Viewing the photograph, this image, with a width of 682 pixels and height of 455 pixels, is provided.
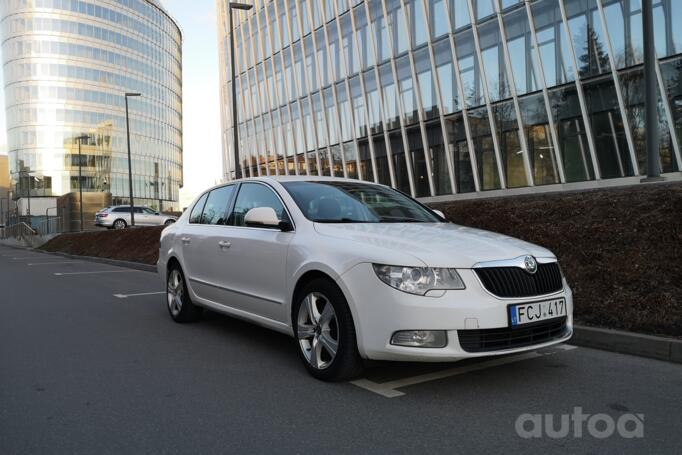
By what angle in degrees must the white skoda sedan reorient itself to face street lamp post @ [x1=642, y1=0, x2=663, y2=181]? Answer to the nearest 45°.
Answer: approximately 90° to its left

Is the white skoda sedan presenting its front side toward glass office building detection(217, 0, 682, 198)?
no

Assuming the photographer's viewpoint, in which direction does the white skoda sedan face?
facing the viewer and to the right of the viewer

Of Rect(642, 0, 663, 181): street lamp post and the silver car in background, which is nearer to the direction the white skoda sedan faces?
the street lamp post

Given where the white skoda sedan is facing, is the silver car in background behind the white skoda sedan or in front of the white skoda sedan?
behind
